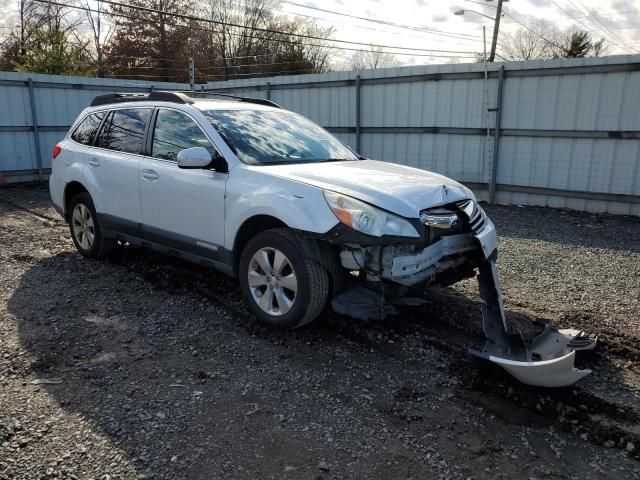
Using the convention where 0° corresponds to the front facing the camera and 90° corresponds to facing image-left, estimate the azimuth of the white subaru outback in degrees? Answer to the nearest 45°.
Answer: approximately 315°
